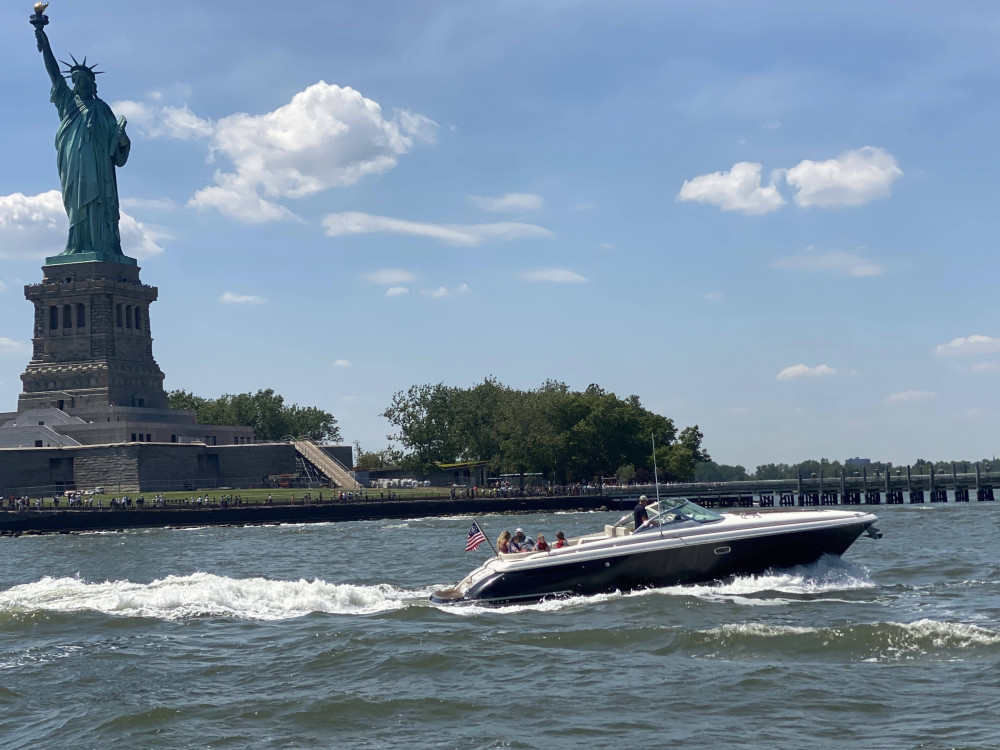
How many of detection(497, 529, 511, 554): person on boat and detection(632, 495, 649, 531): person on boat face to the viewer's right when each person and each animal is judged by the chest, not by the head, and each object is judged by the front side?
2

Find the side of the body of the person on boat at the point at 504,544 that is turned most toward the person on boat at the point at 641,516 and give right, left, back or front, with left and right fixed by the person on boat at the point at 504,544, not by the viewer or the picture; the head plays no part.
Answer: front

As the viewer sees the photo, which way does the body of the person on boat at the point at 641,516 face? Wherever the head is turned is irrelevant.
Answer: to the viewer's right

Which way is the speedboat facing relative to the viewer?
to the viewer's right

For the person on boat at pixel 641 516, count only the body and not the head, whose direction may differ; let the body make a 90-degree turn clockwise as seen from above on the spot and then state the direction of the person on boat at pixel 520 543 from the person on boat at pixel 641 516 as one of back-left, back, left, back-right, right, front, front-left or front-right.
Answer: right

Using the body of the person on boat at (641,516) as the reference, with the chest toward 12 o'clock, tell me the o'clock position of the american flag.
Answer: The american flag is roughly at 6 o'clock from the person on boat.

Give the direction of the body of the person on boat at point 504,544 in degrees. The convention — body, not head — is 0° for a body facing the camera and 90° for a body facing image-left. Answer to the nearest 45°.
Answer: approximately 270°

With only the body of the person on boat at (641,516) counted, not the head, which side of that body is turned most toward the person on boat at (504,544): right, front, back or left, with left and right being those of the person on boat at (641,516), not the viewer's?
back
